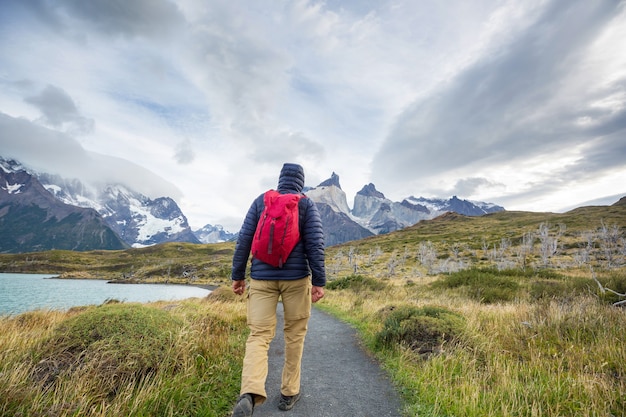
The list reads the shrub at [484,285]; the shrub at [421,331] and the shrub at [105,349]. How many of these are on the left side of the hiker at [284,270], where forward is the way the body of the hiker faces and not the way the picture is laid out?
1

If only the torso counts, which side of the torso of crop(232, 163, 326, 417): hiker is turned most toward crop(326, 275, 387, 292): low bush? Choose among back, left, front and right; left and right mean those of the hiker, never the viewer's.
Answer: front

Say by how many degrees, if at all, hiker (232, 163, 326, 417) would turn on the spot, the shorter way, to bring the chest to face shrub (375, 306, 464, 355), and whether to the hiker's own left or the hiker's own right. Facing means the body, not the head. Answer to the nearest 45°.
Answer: approximately 45° to the hiker's own right

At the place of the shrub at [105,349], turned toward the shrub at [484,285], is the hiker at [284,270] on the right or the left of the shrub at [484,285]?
right

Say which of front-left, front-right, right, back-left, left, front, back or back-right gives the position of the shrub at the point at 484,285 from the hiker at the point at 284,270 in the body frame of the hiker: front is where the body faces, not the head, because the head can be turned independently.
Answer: front-right

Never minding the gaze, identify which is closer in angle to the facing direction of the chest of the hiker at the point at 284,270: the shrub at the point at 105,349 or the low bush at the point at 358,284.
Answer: the low bush

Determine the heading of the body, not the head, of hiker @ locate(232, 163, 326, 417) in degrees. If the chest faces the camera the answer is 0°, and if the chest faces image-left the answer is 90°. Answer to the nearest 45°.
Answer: approximately 180°

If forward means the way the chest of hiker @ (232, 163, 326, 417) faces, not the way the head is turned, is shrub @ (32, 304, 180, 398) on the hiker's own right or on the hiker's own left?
on the hiker's own left
